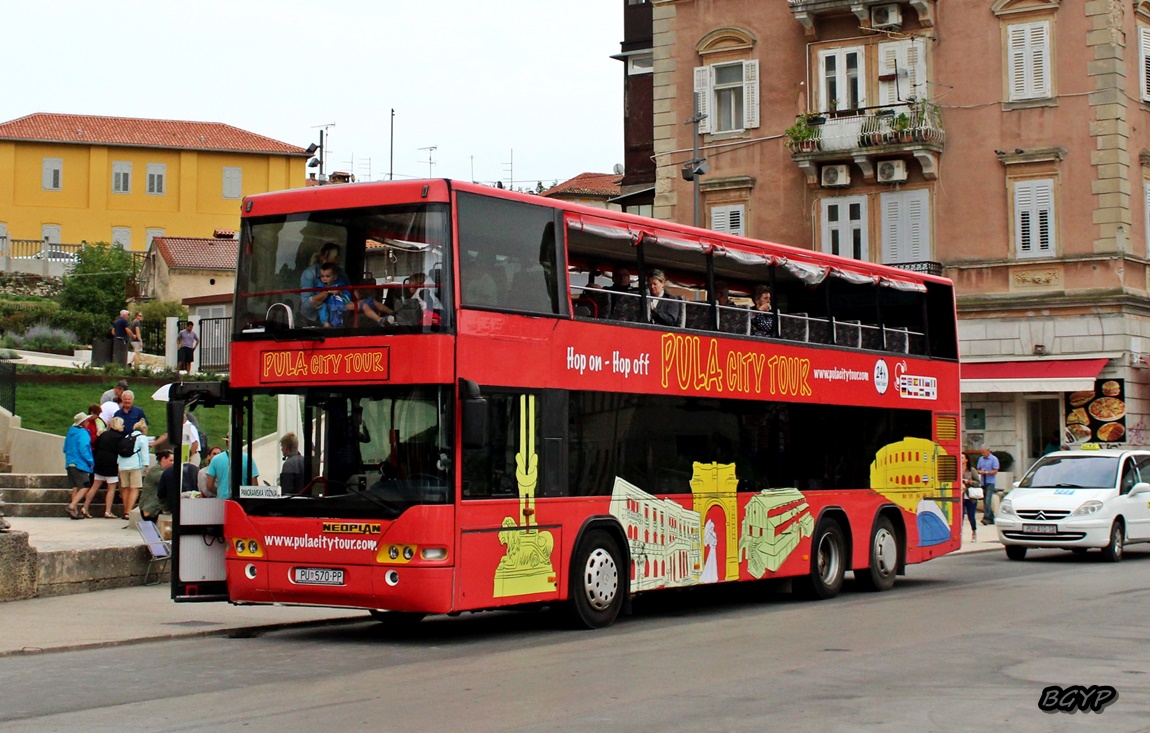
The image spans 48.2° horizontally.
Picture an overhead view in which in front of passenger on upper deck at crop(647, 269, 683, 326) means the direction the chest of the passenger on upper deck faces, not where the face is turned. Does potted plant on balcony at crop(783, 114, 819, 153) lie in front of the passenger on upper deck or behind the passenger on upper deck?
behind

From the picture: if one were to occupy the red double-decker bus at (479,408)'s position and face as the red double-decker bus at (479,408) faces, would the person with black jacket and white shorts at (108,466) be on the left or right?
on its right

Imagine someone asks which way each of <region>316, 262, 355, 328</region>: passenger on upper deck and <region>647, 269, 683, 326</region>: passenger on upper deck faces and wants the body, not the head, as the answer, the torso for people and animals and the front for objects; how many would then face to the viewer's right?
0

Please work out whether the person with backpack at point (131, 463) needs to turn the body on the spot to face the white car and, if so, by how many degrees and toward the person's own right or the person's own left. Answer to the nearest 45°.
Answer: approximately 45° to the person's own right

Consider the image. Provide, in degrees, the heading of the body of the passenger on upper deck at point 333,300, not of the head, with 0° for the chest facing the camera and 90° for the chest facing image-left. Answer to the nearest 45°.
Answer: approximately 45°

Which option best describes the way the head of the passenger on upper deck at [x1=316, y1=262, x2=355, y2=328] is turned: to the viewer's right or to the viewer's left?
to the viewer's left

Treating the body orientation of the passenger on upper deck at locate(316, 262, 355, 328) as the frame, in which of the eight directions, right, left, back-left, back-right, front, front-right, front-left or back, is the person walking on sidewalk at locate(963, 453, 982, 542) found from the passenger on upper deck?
back

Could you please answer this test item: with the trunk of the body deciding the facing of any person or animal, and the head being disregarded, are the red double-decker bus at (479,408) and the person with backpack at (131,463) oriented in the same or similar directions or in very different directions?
very different directions
